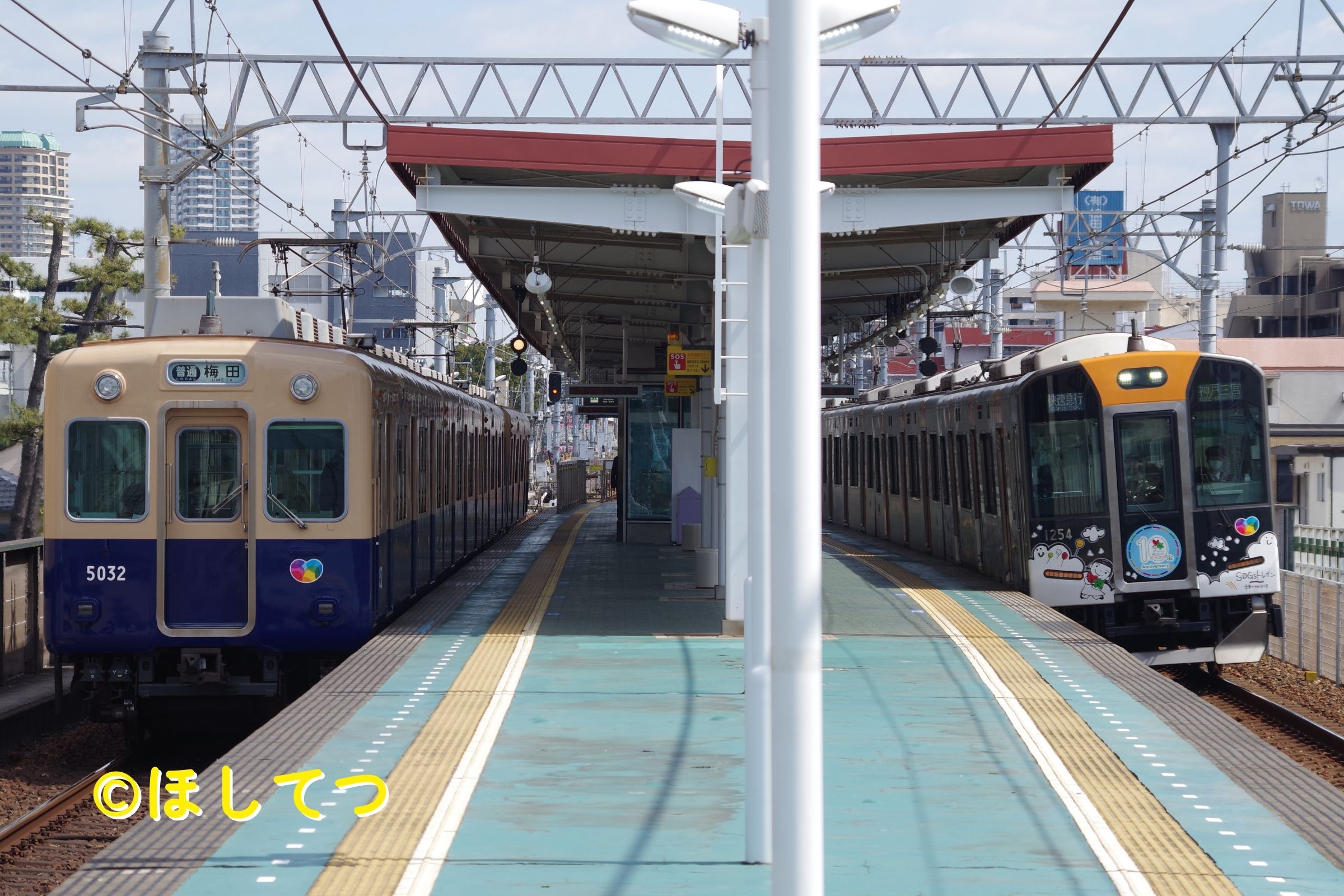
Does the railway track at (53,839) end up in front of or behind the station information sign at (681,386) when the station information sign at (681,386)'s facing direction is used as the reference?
in front

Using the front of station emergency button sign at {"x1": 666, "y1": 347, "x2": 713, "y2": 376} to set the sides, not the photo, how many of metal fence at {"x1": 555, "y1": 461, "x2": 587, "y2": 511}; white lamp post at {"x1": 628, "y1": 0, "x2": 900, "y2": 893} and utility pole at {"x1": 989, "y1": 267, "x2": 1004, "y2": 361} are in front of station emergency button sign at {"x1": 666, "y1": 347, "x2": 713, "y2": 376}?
1

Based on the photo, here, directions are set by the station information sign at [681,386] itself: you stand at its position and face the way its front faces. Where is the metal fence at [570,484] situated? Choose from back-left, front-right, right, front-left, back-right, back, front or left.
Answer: back

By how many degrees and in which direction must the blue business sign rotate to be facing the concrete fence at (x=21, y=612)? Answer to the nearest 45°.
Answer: approximately 45° to its right

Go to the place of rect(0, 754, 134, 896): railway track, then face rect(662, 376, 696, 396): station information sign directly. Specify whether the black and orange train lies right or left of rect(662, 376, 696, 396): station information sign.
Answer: right

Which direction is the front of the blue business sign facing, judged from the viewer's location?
facing the viewer

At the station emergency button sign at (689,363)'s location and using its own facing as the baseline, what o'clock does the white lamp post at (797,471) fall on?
The white lamp post is roughly at 12 o'clock from the station emergency button sign.

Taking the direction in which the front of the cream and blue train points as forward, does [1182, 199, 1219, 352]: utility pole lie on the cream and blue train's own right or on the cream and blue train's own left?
on the cream and blue train's own left

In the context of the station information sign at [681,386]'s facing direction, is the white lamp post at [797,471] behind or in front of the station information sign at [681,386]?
in front

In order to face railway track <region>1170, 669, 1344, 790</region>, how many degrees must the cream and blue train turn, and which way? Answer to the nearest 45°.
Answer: approximately 90° to its left
